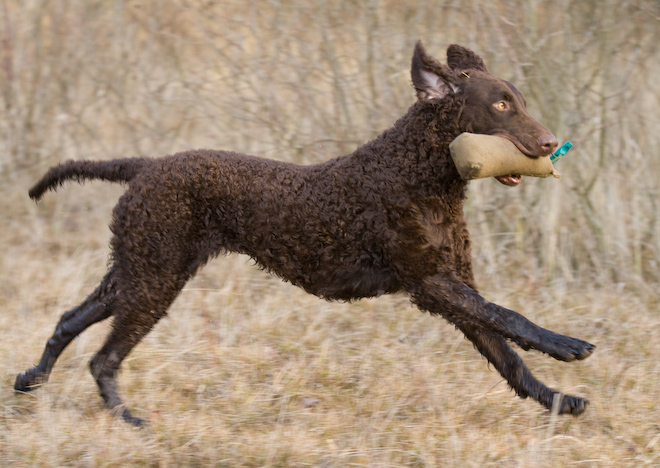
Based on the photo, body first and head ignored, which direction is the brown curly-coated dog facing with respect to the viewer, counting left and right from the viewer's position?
facing to the right of the viewer
